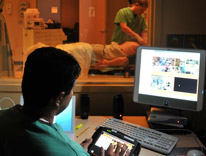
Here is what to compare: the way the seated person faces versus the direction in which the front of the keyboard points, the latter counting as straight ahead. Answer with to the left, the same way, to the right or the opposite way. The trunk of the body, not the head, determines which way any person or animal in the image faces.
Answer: the opposite way

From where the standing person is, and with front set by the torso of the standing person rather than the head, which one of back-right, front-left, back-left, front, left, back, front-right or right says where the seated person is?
front-right

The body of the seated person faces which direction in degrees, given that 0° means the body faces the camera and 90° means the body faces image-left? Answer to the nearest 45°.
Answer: approximately 225°

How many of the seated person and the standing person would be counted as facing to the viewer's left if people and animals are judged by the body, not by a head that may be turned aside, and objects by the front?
0

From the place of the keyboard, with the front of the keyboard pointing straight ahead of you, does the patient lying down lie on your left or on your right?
on your right

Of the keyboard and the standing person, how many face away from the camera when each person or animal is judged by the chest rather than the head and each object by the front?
0

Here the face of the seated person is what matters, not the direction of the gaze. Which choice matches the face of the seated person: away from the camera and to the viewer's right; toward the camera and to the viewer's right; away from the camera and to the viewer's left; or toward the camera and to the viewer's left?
away from the camera and to the viewer's right

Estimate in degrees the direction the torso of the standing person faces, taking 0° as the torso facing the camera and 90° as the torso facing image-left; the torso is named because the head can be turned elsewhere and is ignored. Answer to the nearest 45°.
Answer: approximately 315°

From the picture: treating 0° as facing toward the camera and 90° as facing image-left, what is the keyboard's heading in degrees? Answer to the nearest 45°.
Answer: approximately 45°
